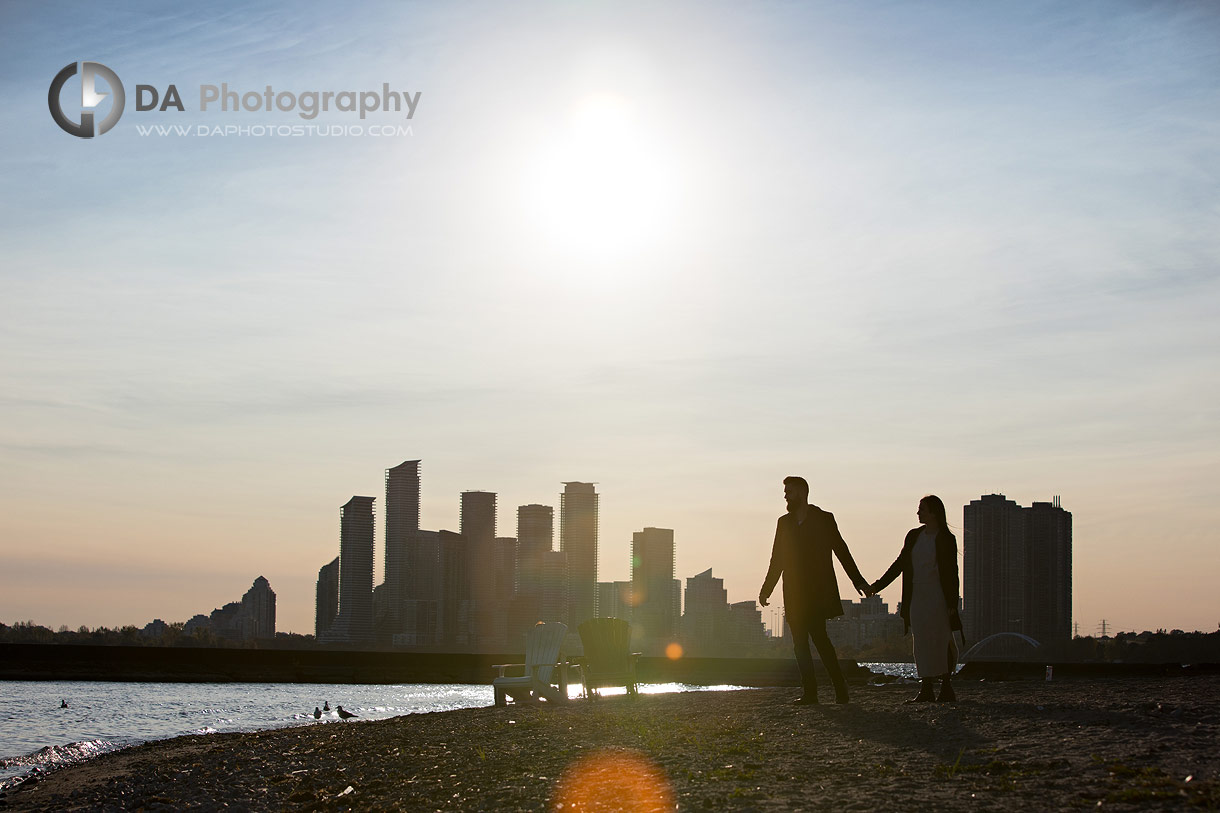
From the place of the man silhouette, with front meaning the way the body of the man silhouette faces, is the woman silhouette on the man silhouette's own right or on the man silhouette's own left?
on the man silhouette's own left

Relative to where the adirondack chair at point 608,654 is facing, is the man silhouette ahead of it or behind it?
behind

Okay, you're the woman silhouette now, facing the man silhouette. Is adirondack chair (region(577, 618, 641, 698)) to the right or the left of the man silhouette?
right

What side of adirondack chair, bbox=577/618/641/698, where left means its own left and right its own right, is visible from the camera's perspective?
back
